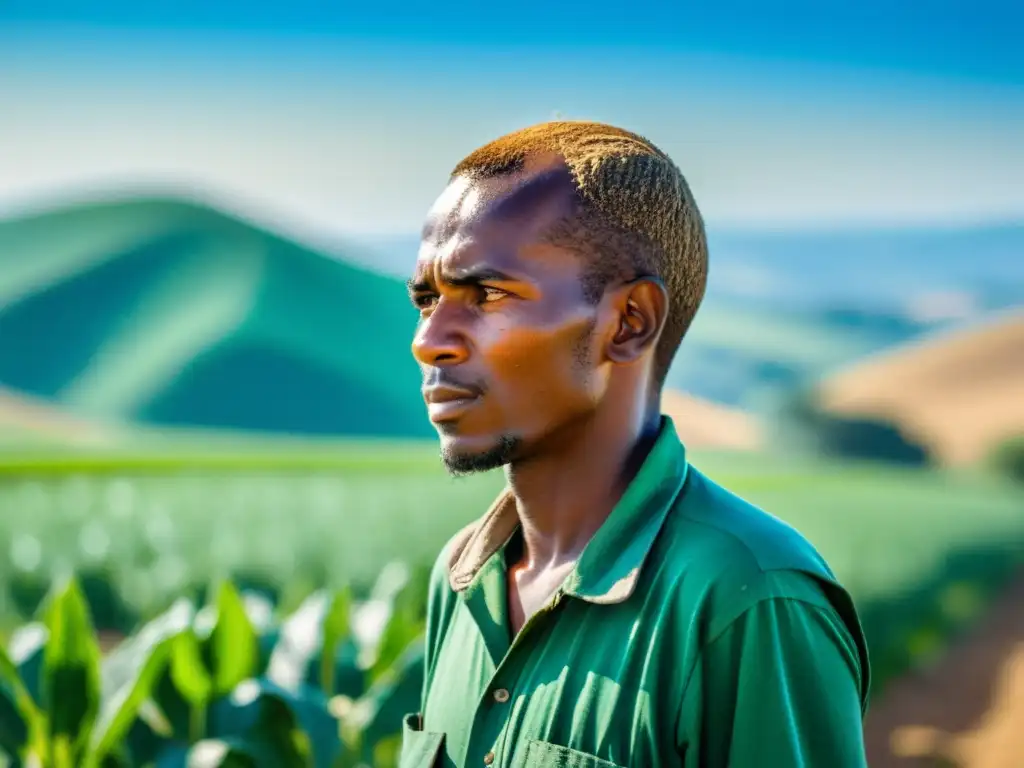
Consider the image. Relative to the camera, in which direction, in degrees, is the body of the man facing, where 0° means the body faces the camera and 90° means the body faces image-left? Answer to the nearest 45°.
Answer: approximately 45°

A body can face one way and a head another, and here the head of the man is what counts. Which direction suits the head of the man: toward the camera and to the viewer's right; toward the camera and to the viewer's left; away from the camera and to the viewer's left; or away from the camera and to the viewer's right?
toward the camera and to the viewer's left
